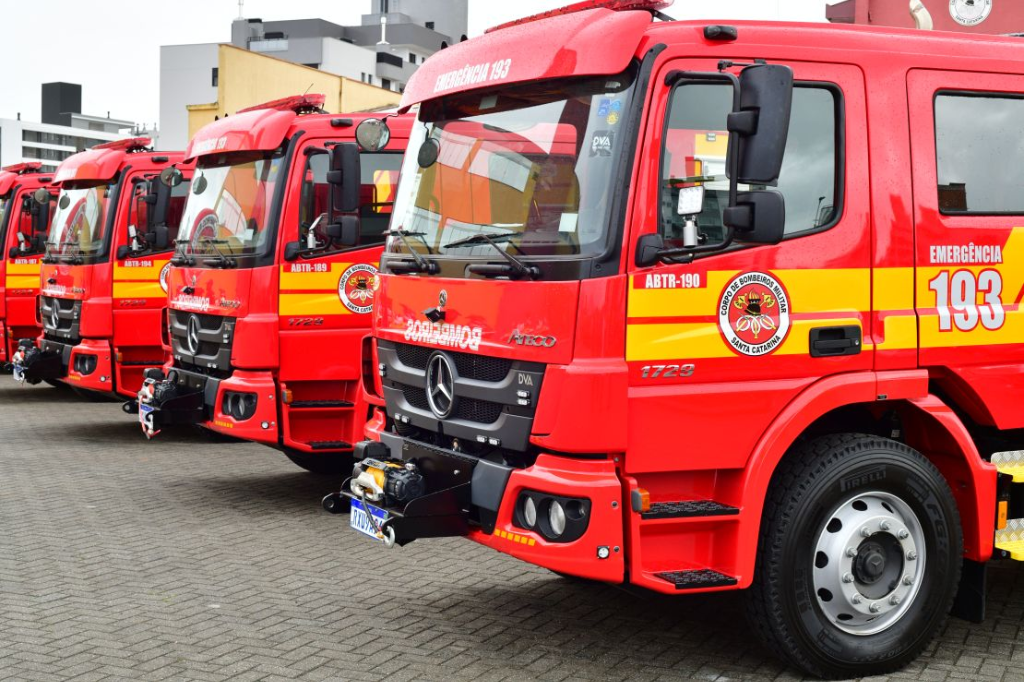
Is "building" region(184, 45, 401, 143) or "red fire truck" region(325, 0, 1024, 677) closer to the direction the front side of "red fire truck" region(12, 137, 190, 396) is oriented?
the red fire truck

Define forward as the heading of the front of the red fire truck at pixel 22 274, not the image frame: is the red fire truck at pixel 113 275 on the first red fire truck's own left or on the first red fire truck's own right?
on the first red fire truck's own left

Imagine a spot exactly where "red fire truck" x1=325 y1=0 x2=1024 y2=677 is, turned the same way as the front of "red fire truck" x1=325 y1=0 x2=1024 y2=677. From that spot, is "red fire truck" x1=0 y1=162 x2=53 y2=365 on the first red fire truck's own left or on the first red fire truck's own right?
on the first red fire truck's own right

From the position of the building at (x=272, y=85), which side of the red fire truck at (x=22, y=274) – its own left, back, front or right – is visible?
back

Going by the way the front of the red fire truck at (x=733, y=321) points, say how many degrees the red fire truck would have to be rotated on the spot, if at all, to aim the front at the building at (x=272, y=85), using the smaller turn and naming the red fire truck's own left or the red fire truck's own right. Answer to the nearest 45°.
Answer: approximately 90° to the red fire truck's own right

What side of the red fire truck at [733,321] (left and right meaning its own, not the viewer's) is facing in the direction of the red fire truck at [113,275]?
right

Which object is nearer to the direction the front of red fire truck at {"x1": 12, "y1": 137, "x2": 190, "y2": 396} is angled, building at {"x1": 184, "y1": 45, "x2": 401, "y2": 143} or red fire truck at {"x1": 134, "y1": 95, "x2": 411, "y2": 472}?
the red fire truck

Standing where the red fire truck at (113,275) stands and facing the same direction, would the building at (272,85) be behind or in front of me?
behind

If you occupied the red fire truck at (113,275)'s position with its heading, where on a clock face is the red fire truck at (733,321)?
the red fire truck at (733,321) is roughly at 10 o'clock from the red fire truck at (113,275).

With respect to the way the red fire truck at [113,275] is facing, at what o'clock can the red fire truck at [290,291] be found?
the red fire truck at [290,291] is roughly at 10 o'clock from the red fire truck at [113,275].

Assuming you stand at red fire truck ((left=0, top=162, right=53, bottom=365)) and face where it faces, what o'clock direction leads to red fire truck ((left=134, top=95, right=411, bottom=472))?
red fire truck ((left=134, top=95, right=411, bottom=472)) is roughly at 10 o'clock from red fire truck ((left=0, top=162, right=53, bottom=365)).
